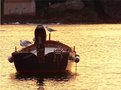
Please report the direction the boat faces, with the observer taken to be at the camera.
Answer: facing away from the viewer
